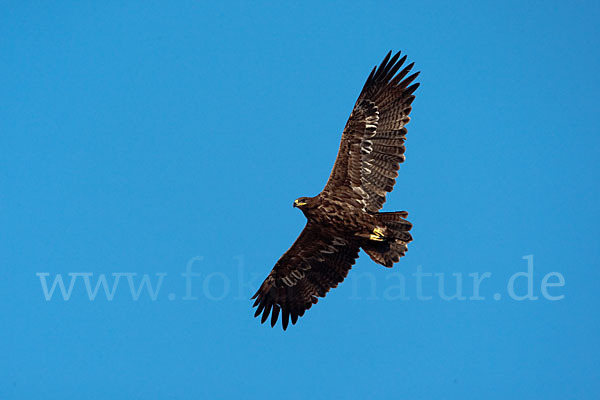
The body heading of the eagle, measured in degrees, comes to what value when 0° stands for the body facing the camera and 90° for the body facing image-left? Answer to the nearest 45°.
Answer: approximately 90°
